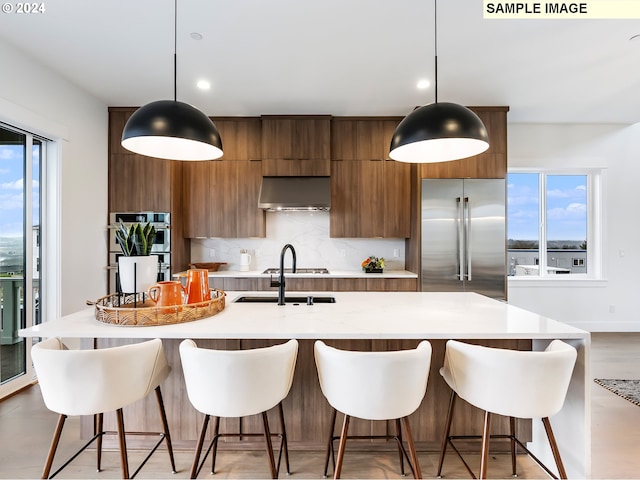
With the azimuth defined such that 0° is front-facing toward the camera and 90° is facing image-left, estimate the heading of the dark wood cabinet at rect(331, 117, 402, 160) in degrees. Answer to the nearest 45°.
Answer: approximately 0°

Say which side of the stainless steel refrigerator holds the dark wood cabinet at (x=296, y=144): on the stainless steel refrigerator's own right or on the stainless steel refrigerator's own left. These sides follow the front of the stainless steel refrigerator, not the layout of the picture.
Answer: on the stainless steel refrigerator's own right

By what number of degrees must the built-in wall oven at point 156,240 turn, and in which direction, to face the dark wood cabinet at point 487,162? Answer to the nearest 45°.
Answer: approximately 45° to its left

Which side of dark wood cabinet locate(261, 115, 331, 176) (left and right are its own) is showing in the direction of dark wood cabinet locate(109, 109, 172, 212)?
right

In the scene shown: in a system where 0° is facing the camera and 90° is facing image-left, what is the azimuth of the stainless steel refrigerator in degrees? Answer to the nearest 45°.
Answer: approximately 0°

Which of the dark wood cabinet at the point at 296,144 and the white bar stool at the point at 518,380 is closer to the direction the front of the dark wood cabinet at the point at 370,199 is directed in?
the white bar stool

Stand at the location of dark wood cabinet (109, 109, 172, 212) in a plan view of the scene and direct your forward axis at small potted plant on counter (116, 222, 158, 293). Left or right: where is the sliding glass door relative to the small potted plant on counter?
right

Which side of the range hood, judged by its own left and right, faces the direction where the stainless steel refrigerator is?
left
